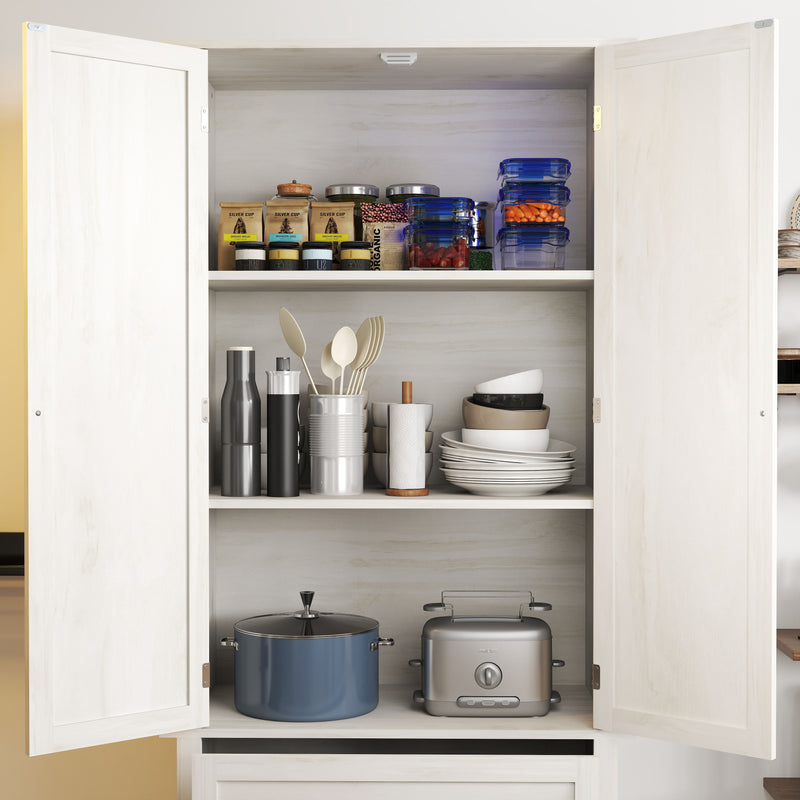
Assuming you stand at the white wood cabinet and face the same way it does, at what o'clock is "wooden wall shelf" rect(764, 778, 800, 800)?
The wooden wall shelf is roughly at 8 o'clock from the white wood cabinet.

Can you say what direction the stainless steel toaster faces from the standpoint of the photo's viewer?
facing the viewer

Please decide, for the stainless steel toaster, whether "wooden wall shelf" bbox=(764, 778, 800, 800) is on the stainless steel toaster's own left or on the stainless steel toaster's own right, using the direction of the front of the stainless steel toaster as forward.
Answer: on the stainless steel toaster's own left

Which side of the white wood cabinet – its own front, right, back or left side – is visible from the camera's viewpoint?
front
